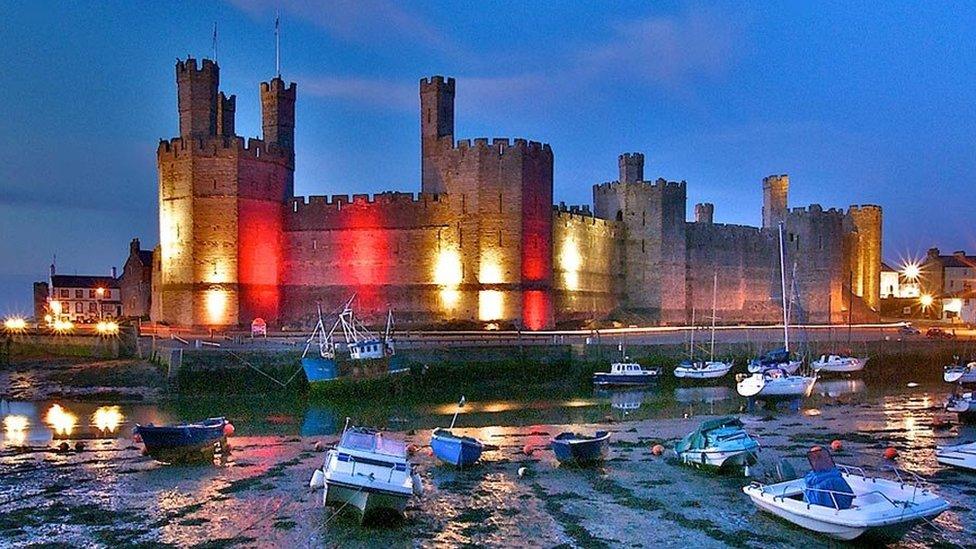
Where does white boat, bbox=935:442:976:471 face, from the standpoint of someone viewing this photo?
facing to the left of the viewer

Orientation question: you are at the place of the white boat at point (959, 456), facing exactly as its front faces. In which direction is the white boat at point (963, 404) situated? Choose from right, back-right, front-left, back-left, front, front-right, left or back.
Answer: right

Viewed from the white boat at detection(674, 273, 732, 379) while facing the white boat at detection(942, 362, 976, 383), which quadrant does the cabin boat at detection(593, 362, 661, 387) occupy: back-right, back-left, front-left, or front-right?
back-right

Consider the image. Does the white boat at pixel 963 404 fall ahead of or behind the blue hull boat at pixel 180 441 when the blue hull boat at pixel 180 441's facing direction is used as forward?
behind

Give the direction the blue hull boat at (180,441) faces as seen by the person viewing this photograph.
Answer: facing to the left of the viewer

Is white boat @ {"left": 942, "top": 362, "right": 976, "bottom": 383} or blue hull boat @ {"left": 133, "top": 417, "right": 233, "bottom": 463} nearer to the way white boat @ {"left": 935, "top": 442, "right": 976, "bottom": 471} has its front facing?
the blue hull boat
